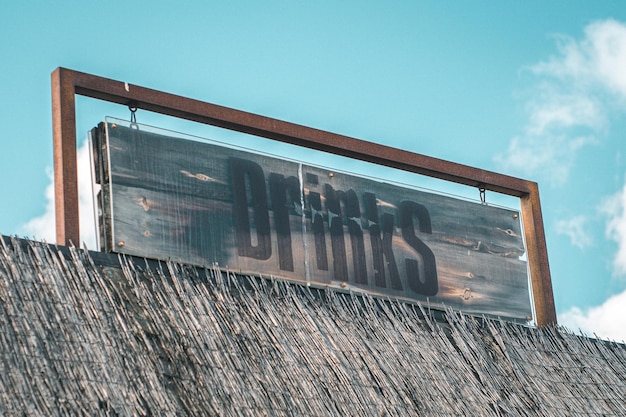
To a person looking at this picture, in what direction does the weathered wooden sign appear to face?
facing the viewer and to the right of the viewer
